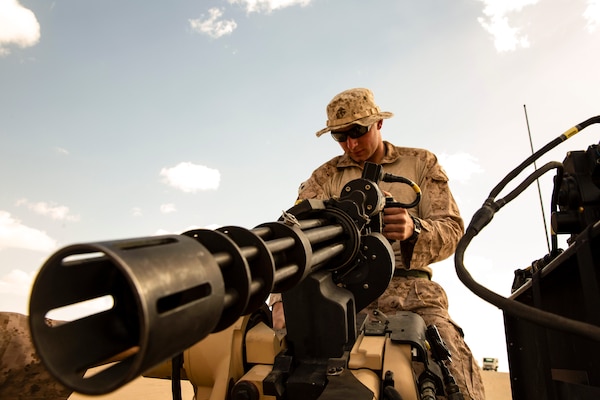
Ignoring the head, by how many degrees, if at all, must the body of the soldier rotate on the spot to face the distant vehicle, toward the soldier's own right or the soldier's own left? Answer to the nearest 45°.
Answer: approximately 135° to the soldier's own right

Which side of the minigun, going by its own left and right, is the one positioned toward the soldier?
back

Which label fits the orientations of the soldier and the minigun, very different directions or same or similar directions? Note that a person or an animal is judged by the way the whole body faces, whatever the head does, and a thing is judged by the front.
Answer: same or similar directions

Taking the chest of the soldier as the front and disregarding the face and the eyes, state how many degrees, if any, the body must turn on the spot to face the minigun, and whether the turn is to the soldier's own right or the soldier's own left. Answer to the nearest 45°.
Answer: approximately 45° to the soldier's own left

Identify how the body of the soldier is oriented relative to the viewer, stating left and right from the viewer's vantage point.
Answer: facing the viewer and to the left of the viewer

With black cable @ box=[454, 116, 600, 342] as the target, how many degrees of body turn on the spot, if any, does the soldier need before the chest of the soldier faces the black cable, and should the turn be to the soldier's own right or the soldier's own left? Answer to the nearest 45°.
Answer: approximately 45° to the soldier's own left

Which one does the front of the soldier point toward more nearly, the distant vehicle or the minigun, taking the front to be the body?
the minigun

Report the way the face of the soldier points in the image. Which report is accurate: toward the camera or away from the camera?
toward the camera

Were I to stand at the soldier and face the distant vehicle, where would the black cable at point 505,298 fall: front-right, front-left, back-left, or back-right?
back-right

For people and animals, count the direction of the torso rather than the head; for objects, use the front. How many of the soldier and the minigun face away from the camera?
0
